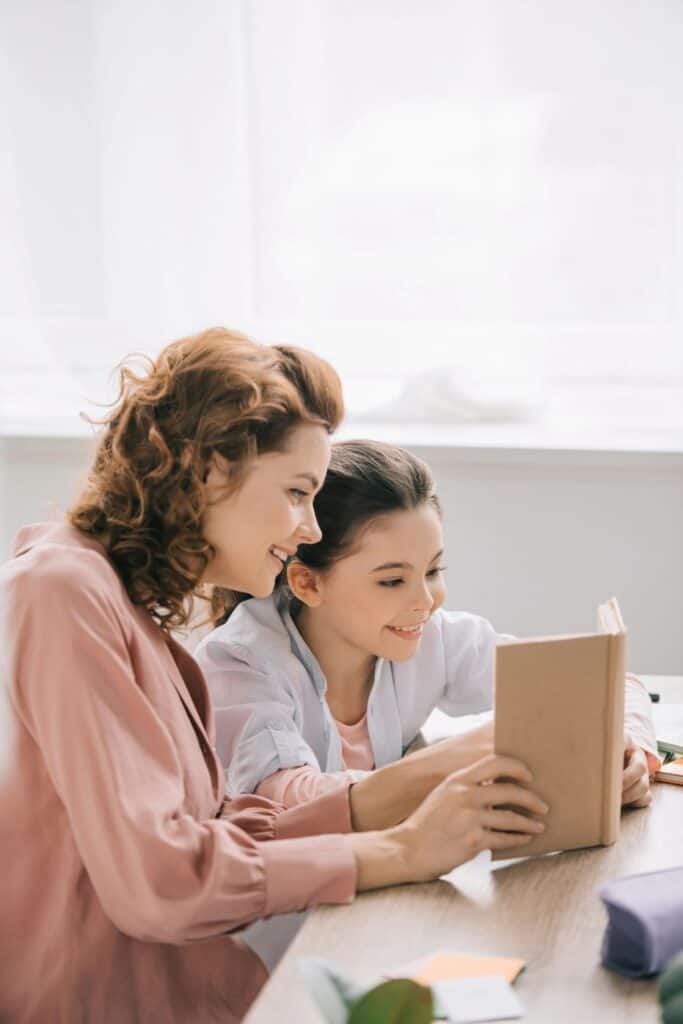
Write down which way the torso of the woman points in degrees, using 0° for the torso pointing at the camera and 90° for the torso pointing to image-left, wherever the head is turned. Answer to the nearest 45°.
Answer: approximately 270°

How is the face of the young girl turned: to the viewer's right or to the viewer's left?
to the viewer's right

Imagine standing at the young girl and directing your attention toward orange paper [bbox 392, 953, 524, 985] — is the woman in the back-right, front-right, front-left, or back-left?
front-right

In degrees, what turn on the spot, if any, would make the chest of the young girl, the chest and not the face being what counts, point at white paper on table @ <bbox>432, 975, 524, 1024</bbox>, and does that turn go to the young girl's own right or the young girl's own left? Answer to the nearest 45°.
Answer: approximately 45° to the young girl's own right

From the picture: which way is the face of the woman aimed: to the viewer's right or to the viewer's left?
to the viewer's right

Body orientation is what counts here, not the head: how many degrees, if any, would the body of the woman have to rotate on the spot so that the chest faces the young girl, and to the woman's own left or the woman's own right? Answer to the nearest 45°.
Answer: approximately 45° to the woman's own left

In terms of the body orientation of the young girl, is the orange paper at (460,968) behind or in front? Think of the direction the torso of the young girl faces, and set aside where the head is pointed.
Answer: in front

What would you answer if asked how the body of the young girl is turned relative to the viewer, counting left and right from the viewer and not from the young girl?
facing the viewer and to the right of the viewer

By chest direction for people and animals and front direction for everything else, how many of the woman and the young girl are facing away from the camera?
0

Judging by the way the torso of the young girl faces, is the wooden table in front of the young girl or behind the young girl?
in front
